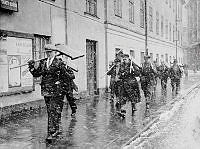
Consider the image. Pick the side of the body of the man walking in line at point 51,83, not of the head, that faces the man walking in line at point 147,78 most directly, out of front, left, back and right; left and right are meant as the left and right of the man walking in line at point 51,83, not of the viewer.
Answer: back

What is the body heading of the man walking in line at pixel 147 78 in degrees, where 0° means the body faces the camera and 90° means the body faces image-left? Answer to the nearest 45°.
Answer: approximately 0°

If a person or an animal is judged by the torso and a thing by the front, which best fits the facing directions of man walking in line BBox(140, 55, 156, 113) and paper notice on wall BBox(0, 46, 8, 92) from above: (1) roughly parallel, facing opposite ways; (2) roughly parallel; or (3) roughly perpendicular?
roughly perpendicular

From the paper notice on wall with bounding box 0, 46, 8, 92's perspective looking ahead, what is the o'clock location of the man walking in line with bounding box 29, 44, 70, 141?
The man walking in line is roughly at 1 o'clock from the paper notice on wall.

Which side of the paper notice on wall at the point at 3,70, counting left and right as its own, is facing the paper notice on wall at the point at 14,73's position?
left

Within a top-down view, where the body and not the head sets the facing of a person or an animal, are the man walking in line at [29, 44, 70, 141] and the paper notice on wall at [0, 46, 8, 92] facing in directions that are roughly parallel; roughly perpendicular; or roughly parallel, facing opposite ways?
roughly perpendicular

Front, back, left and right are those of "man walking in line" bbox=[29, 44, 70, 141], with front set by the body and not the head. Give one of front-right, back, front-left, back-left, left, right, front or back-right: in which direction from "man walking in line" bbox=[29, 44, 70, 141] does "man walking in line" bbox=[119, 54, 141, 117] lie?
back

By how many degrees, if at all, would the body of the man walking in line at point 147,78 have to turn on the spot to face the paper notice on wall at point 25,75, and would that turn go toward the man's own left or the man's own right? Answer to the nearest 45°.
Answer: approximately 90° to the man's own right

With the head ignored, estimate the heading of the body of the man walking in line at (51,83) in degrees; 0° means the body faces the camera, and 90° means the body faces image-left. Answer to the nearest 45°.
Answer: approximately 45°

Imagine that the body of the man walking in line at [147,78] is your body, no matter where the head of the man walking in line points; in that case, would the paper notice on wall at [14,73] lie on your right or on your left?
on your right
